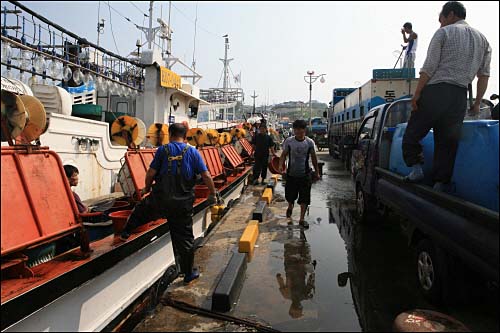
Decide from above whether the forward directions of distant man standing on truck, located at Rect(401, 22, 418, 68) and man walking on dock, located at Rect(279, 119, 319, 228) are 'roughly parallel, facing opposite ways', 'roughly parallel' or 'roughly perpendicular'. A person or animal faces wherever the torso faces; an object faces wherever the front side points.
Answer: roughly perpendicular

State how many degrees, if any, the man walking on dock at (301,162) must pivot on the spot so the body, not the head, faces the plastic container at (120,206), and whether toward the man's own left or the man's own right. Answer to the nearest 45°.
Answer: approximately 45° to the man's own right

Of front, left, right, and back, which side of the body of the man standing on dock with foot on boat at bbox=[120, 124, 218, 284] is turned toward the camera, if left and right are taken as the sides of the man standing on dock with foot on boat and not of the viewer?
back

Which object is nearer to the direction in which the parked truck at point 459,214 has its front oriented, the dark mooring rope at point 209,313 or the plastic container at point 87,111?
the plastic container

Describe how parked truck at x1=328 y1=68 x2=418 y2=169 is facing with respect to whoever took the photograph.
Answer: facing away from the viewer and to the left of the viewer

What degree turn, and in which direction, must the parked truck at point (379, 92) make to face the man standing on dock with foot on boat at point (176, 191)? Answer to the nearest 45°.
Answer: approximately 135° to its left

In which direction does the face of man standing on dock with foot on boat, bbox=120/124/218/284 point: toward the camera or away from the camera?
away from the camera

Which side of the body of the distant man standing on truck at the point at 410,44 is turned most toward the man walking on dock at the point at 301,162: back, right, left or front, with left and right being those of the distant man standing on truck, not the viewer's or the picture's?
left

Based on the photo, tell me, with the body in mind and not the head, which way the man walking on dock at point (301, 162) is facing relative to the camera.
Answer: toward the camera

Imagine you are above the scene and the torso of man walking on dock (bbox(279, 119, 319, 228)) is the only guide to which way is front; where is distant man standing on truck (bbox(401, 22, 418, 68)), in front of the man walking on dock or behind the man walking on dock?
behind

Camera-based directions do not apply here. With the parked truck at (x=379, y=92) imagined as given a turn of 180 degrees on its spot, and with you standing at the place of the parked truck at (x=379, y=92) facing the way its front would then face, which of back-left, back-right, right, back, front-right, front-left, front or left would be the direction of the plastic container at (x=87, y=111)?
right

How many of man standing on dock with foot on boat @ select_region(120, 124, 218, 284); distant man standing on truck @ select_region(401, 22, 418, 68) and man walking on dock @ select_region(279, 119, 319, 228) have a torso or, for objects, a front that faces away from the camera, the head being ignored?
1

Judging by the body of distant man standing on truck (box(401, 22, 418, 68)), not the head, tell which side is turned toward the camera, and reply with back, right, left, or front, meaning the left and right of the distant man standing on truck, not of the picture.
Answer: left

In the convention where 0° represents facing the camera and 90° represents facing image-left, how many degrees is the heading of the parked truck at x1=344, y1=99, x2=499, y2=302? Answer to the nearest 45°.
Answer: approximately 135°

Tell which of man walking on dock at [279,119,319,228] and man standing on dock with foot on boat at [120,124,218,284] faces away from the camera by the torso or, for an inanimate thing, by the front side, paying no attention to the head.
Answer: man standing on dock with foot on boat at [120,124,218,284]

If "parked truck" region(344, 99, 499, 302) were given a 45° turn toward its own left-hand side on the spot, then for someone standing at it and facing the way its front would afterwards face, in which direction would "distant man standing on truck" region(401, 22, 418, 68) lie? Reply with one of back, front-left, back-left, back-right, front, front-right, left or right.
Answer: right

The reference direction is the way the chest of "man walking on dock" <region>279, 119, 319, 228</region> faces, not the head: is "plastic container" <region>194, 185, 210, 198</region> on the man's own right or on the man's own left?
on the man's own right
